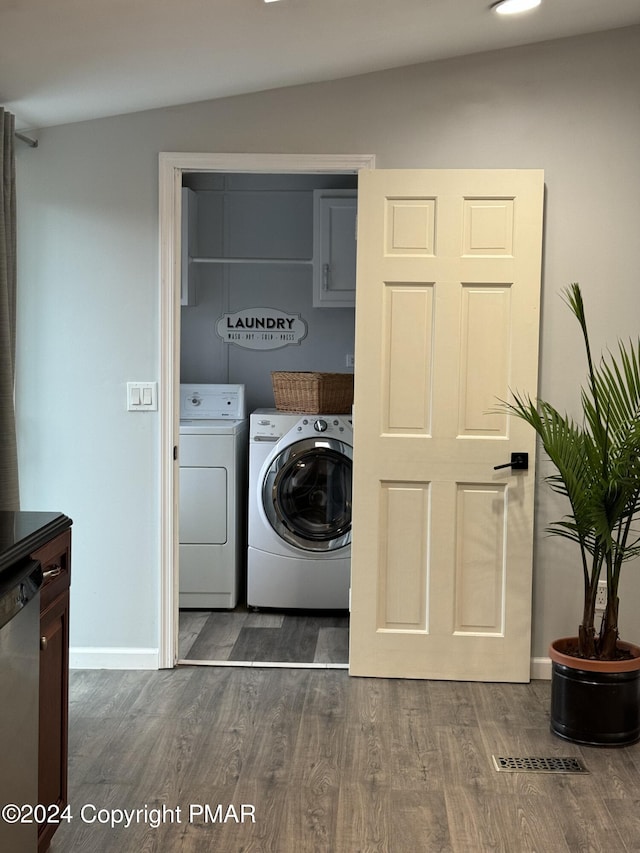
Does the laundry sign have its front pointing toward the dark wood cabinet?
yes

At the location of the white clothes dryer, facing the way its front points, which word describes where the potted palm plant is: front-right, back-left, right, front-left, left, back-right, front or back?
front-left

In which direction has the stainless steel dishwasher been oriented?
to the viewer's right

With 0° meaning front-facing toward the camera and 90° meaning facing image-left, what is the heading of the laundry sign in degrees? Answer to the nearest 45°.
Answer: approximately 0°

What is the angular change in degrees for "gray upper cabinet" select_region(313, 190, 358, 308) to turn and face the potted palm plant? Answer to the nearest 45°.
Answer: approximately 45° to its left

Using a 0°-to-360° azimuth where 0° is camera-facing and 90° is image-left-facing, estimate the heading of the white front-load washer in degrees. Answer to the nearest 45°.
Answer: approximately 0°

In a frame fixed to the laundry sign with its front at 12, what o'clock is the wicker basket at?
The wicker basket is roughly at 11 o'clock from the laundry sign.
